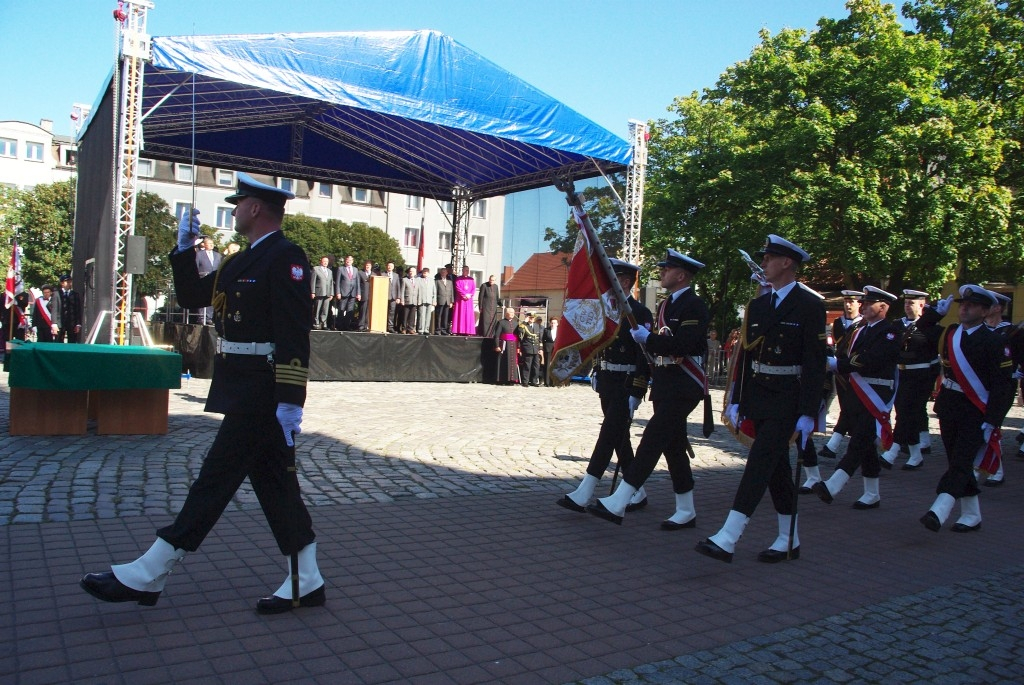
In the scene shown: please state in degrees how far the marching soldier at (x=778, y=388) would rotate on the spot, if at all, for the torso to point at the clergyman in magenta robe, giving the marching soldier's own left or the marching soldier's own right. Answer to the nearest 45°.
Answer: approximately 90° to the marching soldier's own right

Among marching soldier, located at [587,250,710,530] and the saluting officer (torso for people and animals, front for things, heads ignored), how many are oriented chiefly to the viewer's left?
2

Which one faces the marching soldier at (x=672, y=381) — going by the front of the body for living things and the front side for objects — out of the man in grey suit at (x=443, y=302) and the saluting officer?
the man in grey suit

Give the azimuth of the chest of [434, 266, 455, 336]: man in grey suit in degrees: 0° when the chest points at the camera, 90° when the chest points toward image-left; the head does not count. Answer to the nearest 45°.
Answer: approximately 0°

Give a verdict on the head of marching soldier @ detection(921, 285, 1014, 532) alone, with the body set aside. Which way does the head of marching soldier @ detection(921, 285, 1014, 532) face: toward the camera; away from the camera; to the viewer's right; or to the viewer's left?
to the viewer's left

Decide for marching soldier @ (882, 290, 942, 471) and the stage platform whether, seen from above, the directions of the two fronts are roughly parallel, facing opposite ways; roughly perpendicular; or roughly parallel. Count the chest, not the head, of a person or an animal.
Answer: roughly perpendicular

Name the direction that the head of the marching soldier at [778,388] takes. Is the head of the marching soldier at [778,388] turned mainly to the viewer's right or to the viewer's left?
to the viewer's left

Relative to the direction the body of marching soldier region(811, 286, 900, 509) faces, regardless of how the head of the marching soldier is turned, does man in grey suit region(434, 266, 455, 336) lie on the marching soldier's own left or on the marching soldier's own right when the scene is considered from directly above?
on the marching soldier's own right

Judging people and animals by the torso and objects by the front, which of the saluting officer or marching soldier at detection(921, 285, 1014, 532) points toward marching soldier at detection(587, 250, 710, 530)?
marching soldier at detection(921, 285, 1014, 532)

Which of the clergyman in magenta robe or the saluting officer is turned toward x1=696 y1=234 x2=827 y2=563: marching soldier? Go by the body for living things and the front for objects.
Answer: the clergyman in magenta robe

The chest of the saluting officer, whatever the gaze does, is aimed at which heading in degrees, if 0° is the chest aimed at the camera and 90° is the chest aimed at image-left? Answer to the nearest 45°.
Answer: approximately 90°

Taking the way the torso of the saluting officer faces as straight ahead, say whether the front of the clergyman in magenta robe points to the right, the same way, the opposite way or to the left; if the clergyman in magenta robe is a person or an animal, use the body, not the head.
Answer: to the left

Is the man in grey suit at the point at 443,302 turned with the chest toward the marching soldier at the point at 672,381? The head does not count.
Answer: yes

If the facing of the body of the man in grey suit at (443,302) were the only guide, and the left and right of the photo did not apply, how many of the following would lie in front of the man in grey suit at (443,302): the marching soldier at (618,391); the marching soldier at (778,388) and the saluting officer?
3
